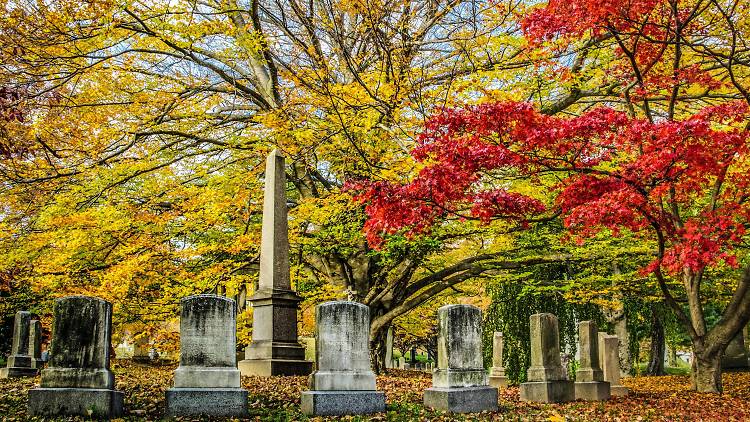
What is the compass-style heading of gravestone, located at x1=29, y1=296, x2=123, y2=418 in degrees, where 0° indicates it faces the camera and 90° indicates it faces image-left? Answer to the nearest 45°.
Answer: approximately 0°

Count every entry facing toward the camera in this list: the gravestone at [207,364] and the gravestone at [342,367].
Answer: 2

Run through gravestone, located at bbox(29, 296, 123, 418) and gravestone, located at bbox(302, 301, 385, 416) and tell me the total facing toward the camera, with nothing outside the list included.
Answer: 2

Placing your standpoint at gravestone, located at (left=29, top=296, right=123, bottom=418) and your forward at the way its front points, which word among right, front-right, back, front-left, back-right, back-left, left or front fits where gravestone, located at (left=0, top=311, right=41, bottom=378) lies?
back

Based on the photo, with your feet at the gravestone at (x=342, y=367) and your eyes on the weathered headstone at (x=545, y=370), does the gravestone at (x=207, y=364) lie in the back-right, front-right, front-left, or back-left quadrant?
back-left

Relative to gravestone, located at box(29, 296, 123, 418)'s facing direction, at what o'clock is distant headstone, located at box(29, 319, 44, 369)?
The distant headstone is roughly at 6 o'clock from the gravestone.

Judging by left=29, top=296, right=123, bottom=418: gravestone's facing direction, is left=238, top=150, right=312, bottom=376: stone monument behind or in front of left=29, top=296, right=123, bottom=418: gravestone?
behind
